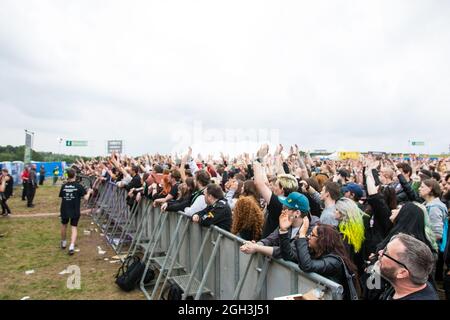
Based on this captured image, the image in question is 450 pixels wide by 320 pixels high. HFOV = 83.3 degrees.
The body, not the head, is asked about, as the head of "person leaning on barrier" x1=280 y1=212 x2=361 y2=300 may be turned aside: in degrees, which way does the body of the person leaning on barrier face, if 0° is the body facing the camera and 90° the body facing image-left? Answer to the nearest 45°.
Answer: approximately 90°

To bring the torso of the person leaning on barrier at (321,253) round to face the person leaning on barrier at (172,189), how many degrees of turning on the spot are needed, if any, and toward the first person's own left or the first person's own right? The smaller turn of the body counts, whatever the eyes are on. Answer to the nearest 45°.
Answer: approximately 45° to the first person's own right

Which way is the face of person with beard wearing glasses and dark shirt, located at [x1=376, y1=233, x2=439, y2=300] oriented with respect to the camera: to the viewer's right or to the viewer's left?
to the viewer's left

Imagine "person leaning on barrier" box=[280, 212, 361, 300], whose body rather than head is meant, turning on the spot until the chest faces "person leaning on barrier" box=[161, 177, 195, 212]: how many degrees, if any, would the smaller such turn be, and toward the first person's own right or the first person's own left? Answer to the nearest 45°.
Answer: approximately 45° to the first person's own right

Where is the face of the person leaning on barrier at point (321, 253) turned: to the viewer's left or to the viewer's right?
to the viewer's left

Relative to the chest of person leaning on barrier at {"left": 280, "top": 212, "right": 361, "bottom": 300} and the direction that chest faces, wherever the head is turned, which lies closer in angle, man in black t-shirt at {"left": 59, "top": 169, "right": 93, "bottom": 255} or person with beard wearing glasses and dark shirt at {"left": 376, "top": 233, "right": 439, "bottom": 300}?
the man in black t-shirt

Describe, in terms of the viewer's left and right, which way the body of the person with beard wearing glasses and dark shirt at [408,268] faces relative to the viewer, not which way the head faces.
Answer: facing to the left of the viewer

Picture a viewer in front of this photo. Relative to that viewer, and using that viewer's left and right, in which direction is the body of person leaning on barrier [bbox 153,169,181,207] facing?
facing to the left of the viewer

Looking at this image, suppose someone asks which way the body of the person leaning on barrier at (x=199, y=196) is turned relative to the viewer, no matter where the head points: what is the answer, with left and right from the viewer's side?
facing to the left of the viewer

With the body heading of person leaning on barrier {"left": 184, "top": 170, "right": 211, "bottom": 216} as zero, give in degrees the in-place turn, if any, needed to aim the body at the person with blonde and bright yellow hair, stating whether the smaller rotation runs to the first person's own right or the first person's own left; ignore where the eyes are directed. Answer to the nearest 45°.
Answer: approximately 135° to the first person's own left

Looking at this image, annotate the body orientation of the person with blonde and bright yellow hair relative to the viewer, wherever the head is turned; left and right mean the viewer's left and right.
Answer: facing to the left of the viewer

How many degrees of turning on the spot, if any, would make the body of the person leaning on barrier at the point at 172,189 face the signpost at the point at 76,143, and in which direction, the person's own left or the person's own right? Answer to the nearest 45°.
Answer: approximately 90° to the person's own right
